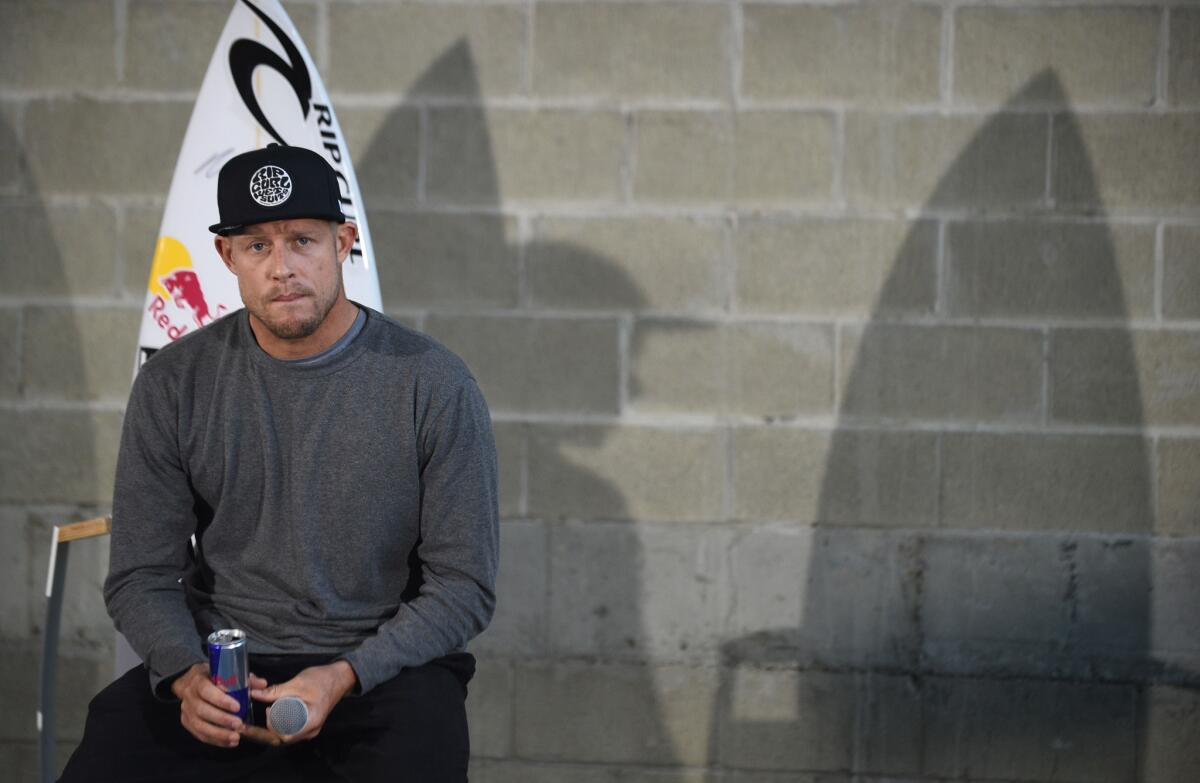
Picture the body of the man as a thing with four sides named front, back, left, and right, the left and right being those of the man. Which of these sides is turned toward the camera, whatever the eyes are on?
front

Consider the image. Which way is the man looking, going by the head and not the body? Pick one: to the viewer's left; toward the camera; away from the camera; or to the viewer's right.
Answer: toward the camera

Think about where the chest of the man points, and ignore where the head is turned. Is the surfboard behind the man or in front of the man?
behind
